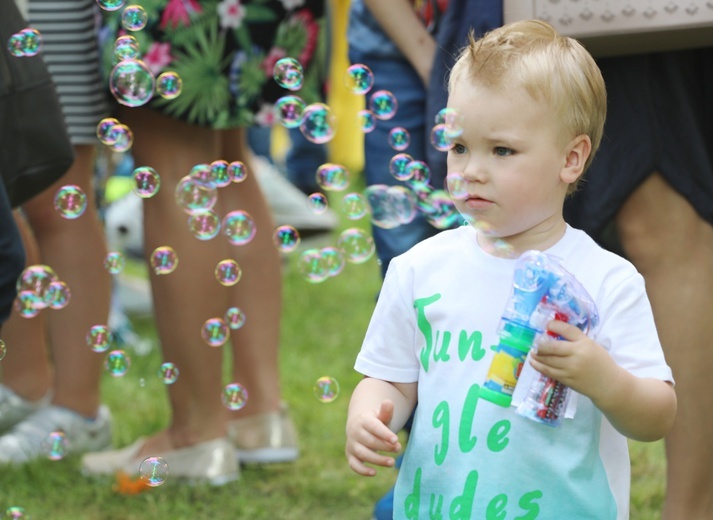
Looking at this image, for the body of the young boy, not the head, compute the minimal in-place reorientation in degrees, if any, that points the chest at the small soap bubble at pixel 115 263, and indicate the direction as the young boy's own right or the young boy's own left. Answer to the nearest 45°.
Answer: approximately 90° to the young boy's own right

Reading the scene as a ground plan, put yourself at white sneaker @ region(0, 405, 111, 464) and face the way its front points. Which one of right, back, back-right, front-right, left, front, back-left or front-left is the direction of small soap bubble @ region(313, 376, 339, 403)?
back-left

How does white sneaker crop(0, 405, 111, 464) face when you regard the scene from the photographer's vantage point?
facing to the left of the viewer

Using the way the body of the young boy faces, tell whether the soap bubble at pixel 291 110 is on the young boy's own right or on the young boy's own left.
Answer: on the young boy's own right

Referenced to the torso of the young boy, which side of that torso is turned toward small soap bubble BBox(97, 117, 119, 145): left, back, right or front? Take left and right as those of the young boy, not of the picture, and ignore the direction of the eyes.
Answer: right

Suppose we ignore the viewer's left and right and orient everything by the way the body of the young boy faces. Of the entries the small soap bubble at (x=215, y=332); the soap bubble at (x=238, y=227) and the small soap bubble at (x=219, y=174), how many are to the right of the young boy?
3

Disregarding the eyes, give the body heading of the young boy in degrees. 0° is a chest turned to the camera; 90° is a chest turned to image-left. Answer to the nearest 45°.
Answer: approximately 45°

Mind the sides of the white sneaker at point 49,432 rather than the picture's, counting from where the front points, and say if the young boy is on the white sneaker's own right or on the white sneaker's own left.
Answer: on the white sneaker's own left

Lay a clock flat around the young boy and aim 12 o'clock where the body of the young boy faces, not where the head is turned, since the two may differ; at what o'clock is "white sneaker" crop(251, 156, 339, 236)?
The white sneaker is roughly at 4 o'clock from the young boy.

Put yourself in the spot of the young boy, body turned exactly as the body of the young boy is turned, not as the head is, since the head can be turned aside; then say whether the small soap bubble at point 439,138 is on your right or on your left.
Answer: on your right
